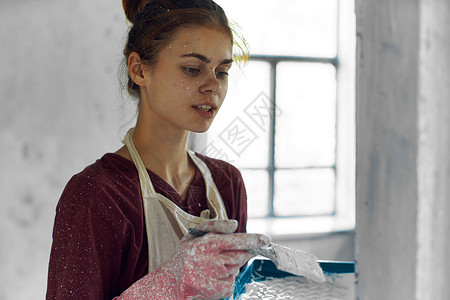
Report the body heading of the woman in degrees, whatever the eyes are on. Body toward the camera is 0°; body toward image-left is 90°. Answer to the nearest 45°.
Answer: approximately 315°

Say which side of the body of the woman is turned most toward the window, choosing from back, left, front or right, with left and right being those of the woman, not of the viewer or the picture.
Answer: left

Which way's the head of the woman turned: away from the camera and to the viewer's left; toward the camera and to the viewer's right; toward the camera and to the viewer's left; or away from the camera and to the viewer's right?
toward the camera and to the viewer's right
